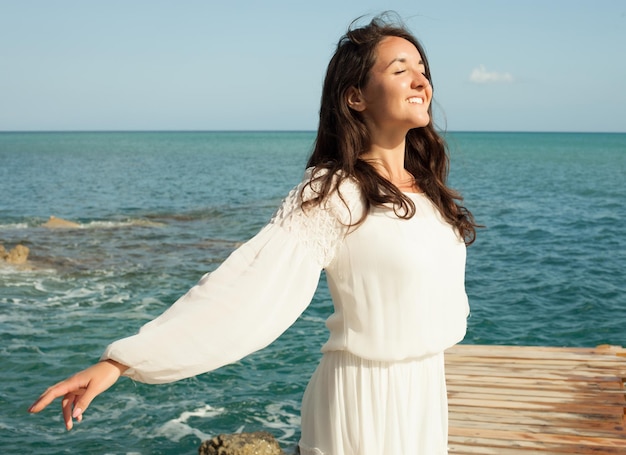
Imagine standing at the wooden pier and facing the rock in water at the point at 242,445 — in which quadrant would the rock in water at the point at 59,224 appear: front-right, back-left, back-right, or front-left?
front-right

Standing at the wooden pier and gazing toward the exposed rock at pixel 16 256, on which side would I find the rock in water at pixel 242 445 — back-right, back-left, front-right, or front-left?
front-left

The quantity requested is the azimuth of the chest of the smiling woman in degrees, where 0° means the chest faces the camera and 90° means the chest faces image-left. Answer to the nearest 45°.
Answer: approximately 315°

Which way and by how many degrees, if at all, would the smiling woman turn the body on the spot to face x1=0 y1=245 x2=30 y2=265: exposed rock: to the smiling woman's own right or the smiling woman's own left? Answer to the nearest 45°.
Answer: approximately 135° to the smiling woman's own left

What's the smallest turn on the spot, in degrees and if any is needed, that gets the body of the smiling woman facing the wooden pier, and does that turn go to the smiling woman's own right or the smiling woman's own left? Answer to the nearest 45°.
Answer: approximately 90° to the smiling woman's own left

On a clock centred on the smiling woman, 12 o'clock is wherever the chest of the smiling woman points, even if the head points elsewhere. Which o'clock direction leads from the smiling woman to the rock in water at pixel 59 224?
The rock in water is roughly at 7 o'clock from the smiling woman.

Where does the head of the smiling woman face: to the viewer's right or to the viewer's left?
to the viewer's right

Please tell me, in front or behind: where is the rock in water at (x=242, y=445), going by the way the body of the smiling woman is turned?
behind
